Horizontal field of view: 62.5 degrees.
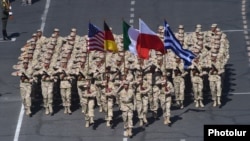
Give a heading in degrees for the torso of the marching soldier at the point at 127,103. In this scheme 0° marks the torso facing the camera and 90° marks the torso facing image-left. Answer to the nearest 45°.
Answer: approximately 0°
